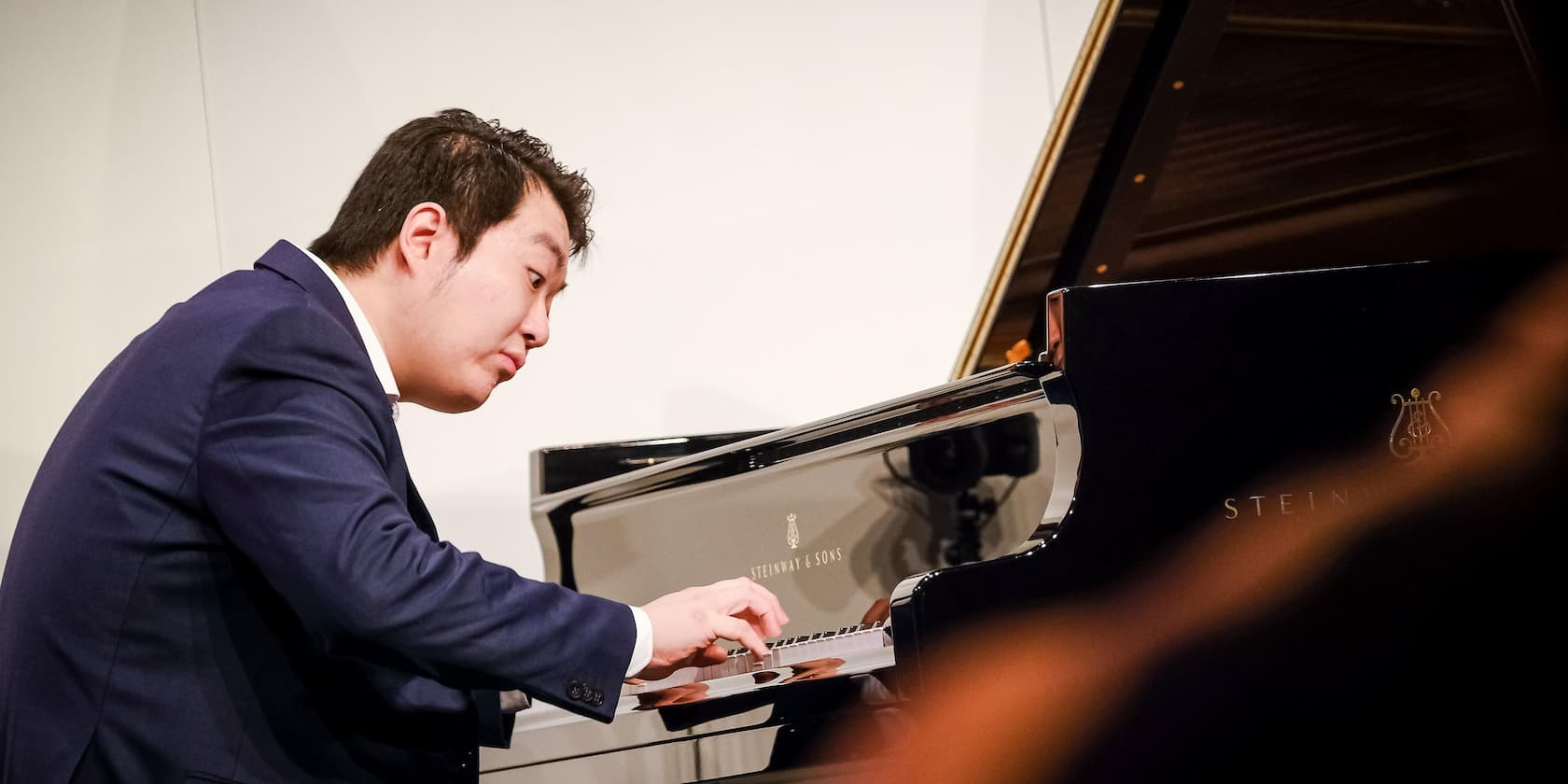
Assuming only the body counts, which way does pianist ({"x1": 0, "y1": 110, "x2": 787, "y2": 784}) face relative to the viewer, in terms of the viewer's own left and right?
facing to the right of the viewer

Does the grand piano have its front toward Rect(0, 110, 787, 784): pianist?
yes

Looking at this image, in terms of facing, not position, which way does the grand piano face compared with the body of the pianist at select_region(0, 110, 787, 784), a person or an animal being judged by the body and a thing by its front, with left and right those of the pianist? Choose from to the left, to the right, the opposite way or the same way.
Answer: the opposite way

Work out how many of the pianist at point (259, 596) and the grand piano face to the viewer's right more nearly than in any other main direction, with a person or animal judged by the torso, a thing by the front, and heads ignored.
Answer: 1

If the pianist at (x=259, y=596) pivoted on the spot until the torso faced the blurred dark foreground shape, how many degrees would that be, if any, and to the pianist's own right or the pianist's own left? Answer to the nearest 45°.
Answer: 0° — they already face it

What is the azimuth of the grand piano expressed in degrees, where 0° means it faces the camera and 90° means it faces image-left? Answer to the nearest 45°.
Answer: approximately 45°
